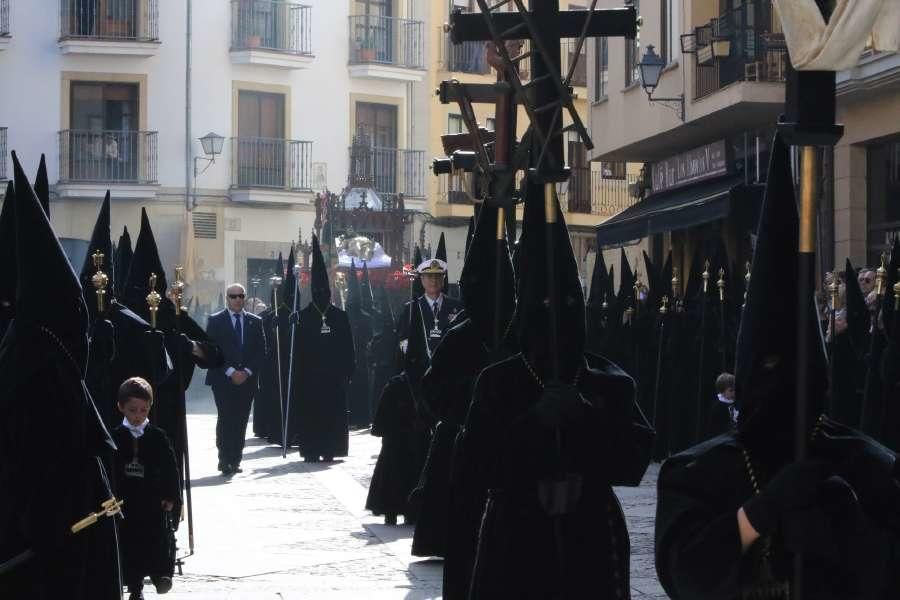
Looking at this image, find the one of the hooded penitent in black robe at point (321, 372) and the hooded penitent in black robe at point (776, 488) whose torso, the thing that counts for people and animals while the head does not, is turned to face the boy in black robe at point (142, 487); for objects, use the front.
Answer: the hooded penitent in black robe at point (321, 372)

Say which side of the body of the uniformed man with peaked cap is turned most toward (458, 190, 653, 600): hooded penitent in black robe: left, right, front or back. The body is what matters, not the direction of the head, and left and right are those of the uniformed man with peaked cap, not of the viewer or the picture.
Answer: front

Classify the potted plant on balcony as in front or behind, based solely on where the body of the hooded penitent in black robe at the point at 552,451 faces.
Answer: behind

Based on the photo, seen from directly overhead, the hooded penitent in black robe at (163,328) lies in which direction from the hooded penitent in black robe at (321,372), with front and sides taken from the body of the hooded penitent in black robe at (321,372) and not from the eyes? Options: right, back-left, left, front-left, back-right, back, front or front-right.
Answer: front

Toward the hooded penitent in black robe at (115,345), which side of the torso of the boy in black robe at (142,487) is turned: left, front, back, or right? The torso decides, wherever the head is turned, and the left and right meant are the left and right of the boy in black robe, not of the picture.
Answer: back

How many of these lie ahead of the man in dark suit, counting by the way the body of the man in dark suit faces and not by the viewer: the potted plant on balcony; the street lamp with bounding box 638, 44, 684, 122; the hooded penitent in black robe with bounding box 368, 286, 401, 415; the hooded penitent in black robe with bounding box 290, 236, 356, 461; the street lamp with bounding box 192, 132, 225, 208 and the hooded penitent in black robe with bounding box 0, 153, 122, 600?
1

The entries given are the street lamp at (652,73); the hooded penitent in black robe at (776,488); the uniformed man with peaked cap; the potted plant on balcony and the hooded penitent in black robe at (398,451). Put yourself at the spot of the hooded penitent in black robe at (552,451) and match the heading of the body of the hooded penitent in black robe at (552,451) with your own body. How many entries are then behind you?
4

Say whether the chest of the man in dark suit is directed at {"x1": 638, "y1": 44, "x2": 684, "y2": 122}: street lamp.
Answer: no

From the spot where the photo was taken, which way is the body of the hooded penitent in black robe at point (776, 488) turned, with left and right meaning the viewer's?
facing the viewer

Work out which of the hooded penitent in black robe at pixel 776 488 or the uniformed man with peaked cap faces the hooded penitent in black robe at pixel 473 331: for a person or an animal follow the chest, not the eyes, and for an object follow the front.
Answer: the uniformed man with peaked cap

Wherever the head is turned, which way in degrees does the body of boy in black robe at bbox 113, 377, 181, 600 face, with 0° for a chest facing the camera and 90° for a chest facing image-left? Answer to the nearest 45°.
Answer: approximately 0°

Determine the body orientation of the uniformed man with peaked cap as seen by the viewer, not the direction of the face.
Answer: toward the camera

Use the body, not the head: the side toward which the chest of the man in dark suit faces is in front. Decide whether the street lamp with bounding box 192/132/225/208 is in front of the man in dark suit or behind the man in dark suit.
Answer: behind

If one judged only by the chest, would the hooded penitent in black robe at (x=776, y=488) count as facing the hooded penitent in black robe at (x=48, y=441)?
no

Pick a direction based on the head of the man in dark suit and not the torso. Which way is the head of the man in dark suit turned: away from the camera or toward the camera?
toward the camera

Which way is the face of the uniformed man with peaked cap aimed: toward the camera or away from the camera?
toward the camera

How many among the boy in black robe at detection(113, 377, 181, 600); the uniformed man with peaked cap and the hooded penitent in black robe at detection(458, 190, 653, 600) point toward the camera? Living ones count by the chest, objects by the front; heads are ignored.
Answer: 3
